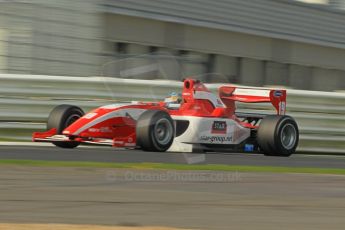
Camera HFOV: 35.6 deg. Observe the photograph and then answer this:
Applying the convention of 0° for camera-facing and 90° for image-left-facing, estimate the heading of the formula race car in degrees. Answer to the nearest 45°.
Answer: approximately 45°
